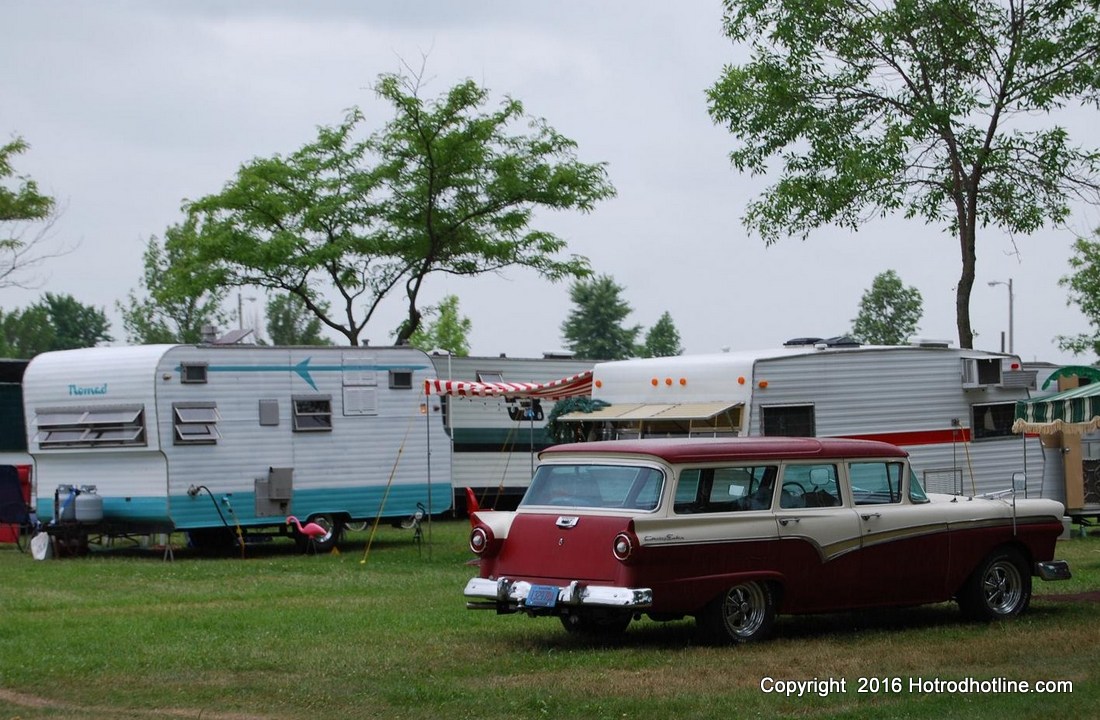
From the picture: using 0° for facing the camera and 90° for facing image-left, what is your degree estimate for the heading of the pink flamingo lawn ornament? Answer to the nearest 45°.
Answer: approximately 90°

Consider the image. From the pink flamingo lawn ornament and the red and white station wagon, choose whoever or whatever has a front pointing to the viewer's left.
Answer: the pink flamingo lawn ornament

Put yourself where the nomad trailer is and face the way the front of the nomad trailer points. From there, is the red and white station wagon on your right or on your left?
on your left

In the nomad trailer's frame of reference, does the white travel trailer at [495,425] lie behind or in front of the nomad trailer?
behind

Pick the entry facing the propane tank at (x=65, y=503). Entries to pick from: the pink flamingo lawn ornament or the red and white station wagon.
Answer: the pink flamingo lawn ornament

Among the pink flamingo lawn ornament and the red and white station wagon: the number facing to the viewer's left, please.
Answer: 1

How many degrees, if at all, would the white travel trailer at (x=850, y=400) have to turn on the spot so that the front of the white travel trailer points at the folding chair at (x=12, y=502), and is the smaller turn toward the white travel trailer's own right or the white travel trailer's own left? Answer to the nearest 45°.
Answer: approximately 45° to the white travel trailer's own right
